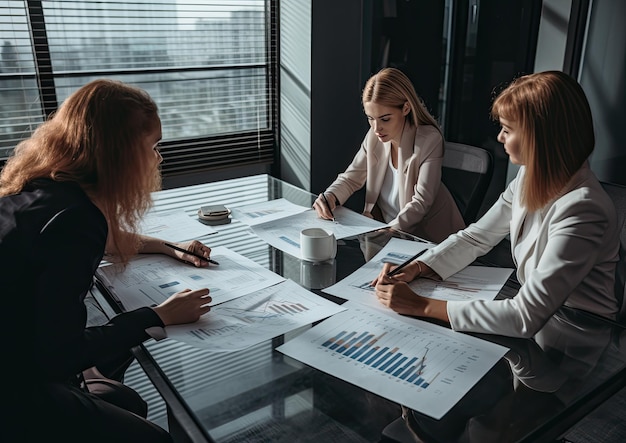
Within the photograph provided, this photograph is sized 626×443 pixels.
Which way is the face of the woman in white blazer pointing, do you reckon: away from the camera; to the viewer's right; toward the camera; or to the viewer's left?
to the viewer's left

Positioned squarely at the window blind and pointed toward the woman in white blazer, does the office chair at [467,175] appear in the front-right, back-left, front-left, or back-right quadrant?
front-left

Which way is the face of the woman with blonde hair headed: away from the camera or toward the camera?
toward the camera

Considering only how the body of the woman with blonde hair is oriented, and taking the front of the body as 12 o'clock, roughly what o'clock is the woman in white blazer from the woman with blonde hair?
The woman in white blazer is roughly at 10 o'clock from the woman with blonde hair.

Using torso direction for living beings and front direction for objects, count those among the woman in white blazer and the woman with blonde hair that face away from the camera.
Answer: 0

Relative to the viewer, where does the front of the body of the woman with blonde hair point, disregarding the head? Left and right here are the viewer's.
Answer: facing the viewer and to the left of the viewer

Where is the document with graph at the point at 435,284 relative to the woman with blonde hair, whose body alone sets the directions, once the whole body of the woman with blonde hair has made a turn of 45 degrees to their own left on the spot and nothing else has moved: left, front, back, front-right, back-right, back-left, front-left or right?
front

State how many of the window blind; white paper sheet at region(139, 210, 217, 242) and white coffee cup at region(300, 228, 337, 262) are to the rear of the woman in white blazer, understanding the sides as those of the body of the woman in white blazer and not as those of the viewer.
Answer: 0

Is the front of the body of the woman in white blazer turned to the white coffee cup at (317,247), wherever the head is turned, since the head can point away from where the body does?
yes

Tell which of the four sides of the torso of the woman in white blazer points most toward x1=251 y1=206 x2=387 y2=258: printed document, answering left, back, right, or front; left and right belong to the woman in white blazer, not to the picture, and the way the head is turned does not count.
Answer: front

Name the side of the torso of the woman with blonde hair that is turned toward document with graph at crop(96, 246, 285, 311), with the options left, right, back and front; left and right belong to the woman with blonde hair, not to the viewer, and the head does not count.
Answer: front

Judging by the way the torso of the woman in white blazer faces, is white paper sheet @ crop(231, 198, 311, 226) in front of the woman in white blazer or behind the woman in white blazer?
in front

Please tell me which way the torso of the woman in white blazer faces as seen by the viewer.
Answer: to the viewer's left

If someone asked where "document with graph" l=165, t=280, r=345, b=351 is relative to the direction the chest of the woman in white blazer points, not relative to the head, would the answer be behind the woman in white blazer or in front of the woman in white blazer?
in front
